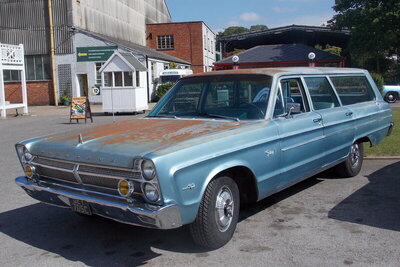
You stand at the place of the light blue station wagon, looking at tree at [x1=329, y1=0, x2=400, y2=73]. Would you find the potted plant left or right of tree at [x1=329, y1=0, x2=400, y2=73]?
left

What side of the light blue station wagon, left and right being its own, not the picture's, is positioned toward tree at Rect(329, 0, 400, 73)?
back

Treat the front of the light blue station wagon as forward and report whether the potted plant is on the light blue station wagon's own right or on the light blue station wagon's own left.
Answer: on the light blue station wagon's own right

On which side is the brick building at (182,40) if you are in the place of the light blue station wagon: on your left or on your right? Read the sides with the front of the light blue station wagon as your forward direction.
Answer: on your right

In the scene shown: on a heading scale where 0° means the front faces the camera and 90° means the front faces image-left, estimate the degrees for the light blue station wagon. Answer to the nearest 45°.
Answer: approximately 45°

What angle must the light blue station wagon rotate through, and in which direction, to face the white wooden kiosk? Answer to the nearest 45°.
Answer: approximately 135° to its right

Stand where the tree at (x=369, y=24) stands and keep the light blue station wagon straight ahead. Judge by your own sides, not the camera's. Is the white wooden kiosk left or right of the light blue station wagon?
right

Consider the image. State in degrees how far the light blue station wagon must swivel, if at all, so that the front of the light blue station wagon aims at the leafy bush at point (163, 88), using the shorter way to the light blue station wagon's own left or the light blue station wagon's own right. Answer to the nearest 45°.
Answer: approximately 135° to the light blue station wagon's own right

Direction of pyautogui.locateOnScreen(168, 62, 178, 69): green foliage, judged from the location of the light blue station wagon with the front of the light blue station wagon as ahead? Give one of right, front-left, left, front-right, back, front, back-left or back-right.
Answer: back-right
